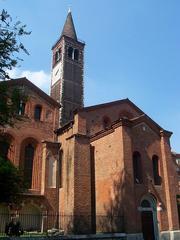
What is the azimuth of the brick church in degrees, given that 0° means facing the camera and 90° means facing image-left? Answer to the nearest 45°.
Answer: approximately 315°
